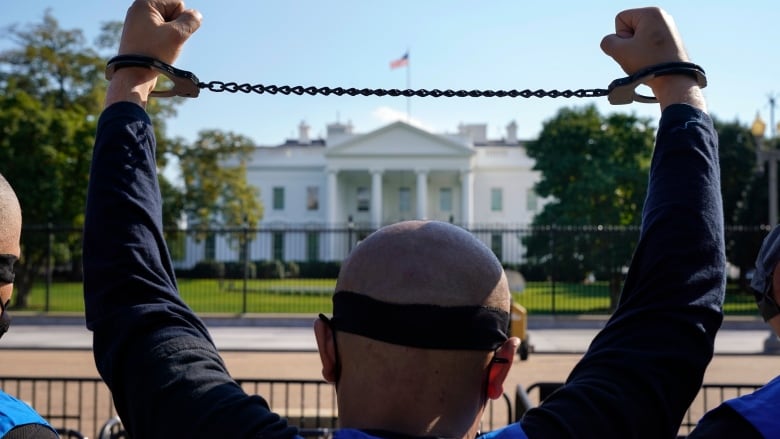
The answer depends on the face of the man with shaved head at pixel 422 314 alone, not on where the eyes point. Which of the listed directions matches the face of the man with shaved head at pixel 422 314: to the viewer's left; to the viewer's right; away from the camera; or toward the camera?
away from the camera

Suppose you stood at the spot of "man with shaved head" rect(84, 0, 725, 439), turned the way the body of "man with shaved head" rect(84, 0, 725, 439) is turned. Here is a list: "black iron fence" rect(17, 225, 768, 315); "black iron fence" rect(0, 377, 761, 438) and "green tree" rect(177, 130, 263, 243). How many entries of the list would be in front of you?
3

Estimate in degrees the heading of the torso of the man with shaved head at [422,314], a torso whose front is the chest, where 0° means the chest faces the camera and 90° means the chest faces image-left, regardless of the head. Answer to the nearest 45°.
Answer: approximately 180°

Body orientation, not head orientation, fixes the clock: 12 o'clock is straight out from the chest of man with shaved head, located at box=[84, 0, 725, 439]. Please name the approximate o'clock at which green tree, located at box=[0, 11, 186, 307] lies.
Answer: The green tree is roughly at 11 o'clock from the man with shaved head.

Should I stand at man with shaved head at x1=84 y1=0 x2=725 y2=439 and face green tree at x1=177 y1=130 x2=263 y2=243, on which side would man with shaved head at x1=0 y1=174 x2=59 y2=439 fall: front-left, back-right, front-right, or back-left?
front-left

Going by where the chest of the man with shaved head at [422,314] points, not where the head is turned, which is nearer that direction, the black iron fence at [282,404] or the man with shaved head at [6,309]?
the black iron fence

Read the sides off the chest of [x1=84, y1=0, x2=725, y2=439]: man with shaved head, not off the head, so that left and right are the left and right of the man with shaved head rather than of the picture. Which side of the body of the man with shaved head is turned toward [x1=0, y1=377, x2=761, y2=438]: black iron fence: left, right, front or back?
front

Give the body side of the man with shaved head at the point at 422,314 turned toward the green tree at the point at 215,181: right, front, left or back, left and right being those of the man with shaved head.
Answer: front

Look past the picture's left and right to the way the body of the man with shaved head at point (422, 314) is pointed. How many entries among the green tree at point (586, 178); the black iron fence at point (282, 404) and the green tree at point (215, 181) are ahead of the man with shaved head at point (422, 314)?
3

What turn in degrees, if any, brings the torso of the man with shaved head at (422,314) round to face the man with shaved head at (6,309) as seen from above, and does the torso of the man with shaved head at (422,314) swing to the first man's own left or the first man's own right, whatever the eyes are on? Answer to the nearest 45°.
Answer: approximately 45° to the first man's own left

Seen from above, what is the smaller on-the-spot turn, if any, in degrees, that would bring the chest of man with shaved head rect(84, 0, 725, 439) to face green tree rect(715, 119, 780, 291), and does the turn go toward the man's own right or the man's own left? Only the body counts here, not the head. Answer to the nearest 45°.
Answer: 0° — they already face it

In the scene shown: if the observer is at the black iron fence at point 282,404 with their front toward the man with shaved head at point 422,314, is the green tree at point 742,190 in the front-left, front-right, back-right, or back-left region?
back-left

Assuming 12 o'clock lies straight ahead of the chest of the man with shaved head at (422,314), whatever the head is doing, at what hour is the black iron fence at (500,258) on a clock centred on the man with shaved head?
The black iron fence is roughly at 12 o'clock from the man with shaved head.

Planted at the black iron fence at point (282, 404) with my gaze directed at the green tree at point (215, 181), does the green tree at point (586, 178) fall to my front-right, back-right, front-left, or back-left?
front-right

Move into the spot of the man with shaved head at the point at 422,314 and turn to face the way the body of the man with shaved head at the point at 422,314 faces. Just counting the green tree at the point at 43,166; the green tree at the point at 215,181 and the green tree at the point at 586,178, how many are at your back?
0
